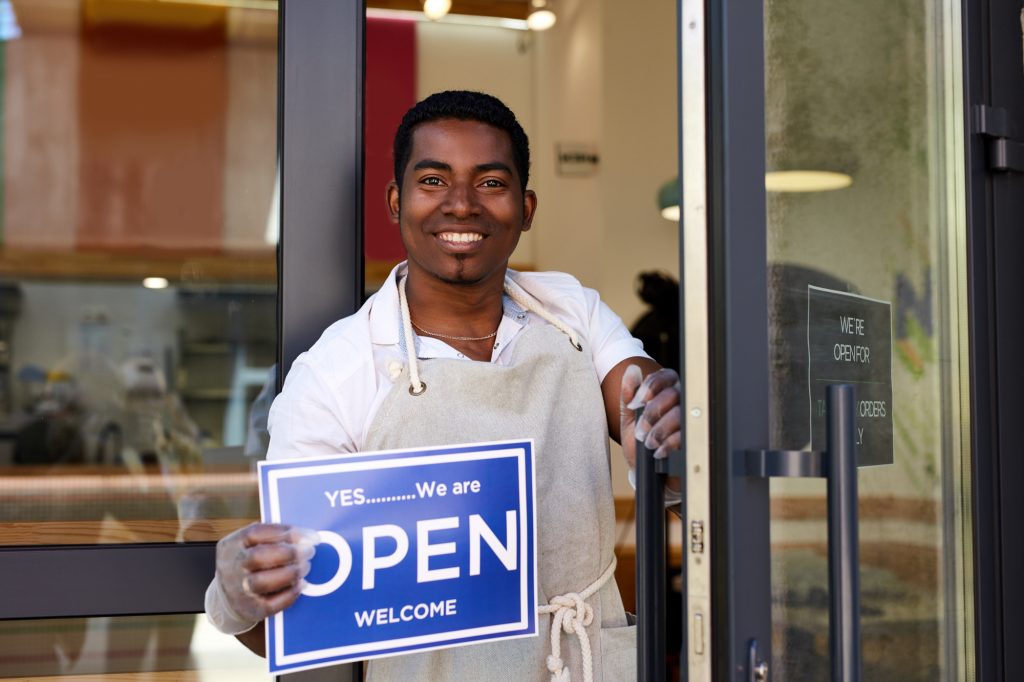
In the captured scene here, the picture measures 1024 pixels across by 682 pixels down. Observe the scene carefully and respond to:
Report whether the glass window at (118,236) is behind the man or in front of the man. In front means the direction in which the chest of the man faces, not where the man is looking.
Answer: behind

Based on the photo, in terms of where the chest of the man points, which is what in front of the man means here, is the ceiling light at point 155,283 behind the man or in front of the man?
behind

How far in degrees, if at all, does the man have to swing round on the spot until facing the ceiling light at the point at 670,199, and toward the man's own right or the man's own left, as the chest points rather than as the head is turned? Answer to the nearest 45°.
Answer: approximately 180°

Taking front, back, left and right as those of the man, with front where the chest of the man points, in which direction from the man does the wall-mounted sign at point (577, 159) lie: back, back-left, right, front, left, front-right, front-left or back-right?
back

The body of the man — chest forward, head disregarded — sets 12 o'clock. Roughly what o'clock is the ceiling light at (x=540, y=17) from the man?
The ceiling light is roughly at 6 o'clock from the man.

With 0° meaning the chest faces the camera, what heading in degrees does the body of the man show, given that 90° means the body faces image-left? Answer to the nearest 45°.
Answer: approximately 0°

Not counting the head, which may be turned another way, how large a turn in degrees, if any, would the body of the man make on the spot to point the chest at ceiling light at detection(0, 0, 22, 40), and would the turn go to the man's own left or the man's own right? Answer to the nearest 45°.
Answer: approximately 135° to the man's own right

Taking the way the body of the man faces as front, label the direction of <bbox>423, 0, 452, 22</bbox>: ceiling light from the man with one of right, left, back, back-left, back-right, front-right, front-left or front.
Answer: back
